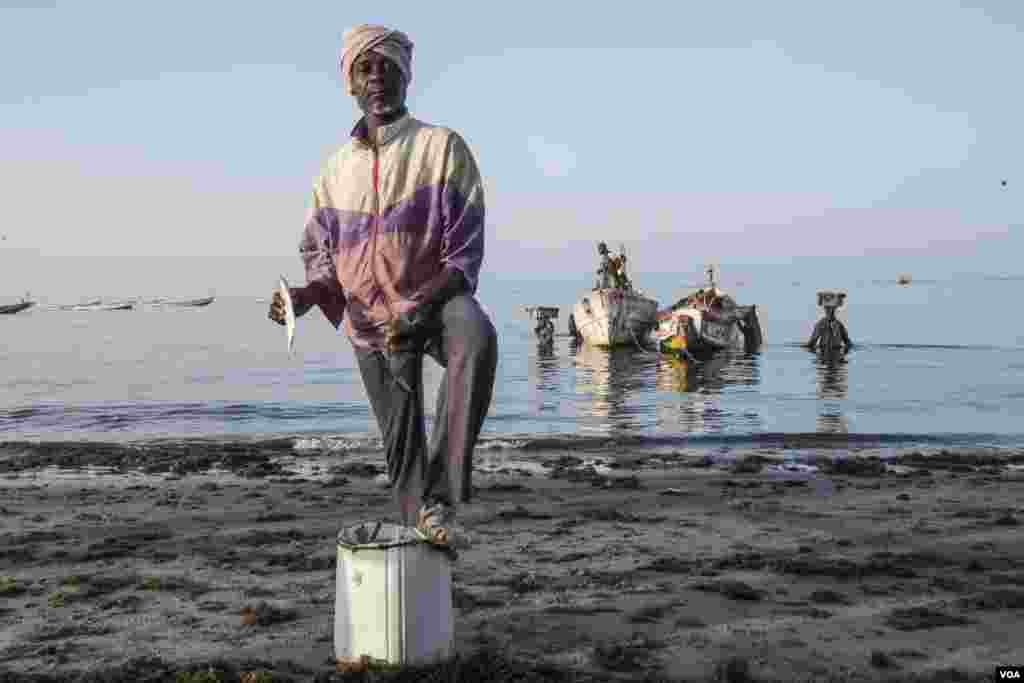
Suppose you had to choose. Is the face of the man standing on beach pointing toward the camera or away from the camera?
toward the camera

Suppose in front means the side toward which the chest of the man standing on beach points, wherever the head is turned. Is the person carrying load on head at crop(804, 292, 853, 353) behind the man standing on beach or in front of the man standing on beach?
behind

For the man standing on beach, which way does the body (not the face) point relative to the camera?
toward the camera

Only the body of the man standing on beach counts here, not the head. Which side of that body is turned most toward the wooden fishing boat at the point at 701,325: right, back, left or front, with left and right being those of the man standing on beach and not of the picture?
back
